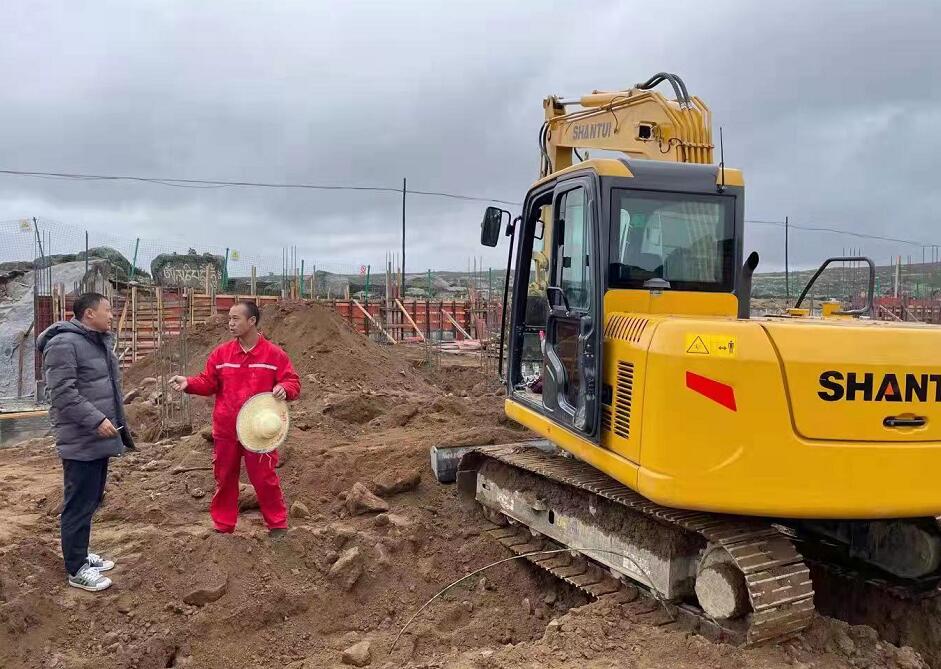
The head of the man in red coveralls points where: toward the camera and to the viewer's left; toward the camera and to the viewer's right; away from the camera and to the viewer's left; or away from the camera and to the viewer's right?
toward the camera and to the viewer's left

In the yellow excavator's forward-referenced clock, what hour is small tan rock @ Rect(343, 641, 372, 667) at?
The small tan rock is roughly at 10 o'clock from the yellow excavator.

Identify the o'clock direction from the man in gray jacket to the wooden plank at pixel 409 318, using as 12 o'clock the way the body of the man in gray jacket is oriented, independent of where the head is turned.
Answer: The wooden plank is roughly at 10 o'clock from the man in gray jacket.

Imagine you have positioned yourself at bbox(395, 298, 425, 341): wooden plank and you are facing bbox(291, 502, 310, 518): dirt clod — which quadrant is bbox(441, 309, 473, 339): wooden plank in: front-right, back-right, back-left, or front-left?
back-left

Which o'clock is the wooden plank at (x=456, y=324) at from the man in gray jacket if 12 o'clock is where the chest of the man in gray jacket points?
The wooden plank is roughly at 10 o'clock from the man in gray jacket.

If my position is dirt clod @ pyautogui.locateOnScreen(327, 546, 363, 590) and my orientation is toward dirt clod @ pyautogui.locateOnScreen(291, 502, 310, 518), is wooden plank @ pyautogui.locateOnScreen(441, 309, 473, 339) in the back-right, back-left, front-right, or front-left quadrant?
front-right

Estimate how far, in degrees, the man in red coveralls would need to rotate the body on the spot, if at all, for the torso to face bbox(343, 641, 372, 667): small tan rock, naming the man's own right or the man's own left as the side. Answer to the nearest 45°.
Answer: approximately 45° to the man's own left

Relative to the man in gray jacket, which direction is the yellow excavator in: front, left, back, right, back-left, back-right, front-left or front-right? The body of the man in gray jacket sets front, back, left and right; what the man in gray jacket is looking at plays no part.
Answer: front-right

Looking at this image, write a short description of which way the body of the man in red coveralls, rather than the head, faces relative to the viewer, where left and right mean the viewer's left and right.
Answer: facing the viewer

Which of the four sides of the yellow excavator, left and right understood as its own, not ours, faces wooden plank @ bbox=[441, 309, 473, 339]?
front

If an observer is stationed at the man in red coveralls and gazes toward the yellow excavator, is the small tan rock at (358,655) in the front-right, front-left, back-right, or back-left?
front-right

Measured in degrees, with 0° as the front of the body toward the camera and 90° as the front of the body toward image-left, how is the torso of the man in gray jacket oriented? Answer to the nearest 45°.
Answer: approximately 270°

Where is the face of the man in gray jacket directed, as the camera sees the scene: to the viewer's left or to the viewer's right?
to the viewer's right

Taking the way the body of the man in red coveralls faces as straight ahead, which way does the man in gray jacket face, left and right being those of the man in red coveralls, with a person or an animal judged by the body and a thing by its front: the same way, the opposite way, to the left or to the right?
to the left

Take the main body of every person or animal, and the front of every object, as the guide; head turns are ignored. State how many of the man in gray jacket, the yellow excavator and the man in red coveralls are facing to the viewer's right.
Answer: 1

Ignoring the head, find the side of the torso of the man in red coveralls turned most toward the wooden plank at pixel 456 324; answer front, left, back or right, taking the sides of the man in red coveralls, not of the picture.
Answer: back

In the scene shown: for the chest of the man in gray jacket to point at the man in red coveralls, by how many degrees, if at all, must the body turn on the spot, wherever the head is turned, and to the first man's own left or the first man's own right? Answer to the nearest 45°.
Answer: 0° — they already face them
